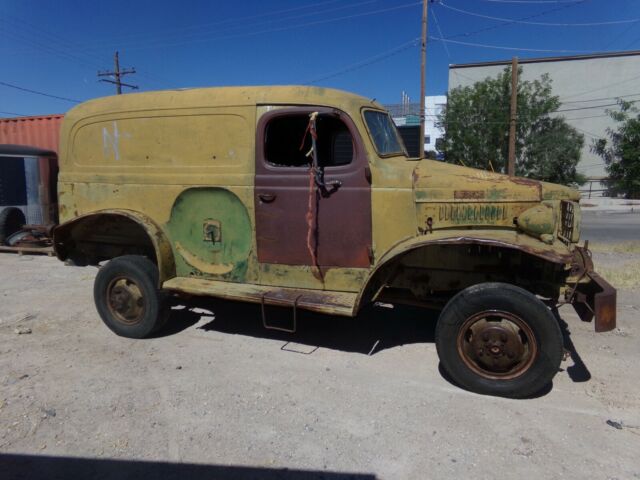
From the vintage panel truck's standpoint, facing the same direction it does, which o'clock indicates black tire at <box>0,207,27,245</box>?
The black tire is roughly at 6 o'clock from the vintage panel truck.

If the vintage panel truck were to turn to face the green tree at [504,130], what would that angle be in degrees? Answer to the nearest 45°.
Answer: approximately 135° to its left

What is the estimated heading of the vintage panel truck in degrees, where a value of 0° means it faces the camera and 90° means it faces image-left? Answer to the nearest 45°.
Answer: approximately 315°

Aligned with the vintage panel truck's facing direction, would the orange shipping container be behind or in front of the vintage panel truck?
behind

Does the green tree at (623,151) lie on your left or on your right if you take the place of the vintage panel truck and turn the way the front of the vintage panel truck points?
on your left
